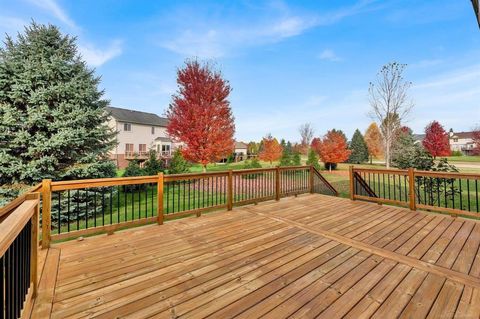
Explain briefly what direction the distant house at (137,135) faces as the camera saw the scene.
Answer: facing away from the viewer and to the left of the viewer
